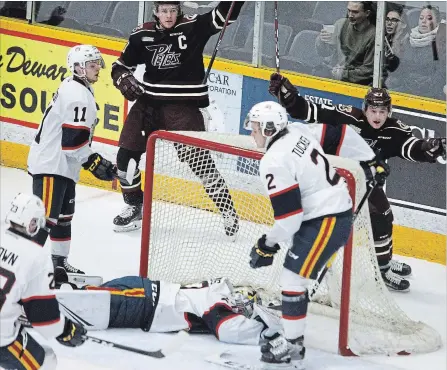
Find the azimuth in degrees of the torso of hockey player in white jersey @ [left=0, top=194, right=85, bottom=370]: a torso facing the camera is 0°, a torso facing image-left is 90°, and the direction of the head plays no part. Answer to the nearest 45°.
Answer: approximately 225°

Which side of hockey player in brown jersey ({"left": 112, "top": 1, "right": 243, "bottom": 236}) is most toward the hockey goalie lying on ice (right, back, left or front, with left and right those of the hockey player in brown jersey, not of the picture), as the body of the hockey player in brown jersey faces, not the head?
front

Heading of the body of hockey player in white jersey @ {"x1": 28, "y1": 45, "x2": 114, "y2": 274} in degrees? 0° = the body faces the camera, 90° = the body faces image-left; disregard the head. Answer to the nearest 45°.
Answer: approximately 270°

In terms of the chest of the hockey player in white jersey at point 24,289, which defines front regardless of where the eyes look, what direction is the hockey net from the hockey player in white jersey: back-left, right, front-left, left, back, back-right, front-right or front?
front

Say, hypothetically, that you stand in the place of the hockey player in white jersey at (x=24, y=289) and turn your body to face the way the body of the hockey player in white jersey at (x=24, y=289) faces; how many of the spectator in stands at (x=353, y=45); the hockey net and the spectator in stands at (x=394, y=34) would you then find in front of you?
3

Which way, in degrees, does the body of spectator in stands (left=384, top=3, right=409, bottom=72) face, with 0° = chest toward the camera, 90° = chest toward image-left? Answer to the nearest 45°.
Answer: approximately 45°

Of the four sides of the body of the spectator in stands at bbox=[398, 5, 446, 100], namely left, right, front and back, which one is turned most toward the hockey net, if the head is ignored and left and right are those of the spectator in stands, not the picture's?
front

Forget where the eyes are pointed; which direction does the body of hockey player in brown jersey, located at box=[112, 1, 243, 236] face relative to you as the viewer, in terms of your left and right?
facing the viewer
